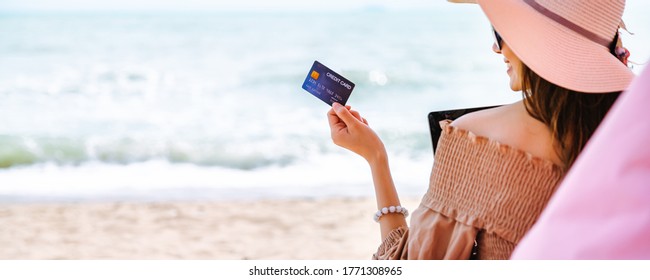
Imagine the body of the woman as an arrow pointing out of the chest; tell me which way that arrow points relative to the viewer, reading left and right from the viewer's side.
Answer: facing away from the viewer and to the left of the viewer

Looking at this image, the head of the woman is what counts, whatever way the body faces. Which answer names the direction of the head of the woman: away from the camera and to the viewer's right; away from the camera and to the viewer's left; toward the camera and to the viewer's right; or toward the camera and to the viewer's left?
away from the camera and to the viewer's left
